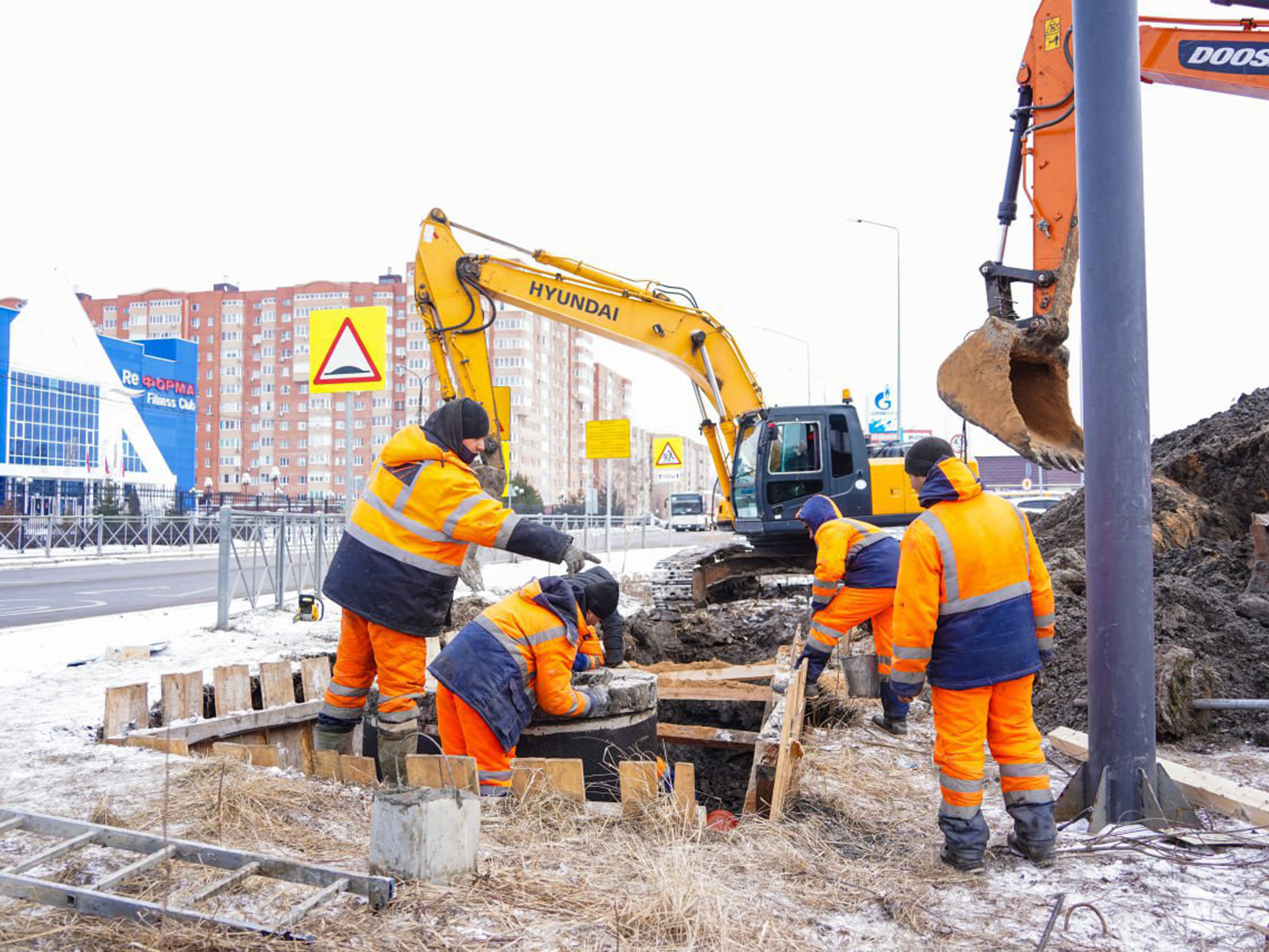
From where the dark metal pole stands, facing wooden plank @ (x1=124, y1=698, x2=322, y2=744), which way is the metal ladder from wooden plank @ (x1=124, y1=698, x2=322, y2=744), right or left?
left

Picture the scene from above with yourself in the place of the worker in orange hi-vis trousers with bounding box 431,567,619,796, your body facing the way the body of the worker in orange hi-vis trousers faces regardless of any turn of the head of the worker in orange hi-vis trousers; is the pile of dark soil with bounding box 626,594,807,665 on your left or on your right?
on your left

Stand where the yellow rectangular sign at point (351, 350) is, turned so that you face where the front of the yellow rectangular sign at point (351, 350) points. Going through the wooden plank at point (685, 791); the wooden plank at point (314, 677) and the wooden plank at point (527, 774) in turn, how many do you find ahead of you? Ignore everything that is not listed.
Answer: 3

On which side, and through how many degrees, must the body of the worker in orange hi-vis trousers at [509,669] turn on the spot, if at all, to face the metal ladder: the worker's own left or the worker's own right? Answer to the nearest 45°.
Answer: approximately 135° to the worker's own right

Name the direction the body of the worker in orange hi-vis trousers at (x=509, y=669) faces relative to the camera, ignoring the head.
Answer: to the viewer's right

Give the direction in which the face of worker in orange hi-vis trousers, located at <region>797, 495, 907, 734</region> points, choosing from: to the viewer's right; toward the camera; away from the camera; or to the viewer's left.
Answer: to the viewer's left

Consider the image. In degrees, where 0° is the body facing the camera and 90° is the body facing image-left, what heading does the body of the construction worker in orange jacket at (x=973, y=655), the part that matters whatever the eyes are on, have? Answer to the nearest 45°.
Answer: approximately 135°

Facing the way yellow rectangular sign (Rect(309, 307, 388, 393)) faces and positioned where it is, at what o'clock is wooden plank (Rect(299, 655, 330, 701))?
The wooden plank is roughly at 12 o'clock from the yellow rectangular sign.

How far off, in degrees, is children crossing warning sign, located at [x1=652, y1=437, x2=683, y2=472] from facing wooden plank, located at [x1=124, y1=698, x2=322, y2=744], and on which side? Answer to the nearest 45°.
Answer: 0° — it already faces it

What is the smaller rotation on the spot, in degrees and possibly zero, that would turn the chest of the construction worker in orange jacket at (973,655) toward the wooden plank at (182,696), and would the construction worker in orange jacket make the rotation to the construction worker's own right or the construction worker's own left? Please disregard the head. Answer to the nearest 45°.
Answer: approximately 45° to the construction worker's own left

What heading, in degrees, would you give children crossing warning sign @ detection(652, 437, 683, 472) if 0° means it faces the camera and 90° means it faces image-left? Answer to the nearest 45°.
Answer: approximately 0°

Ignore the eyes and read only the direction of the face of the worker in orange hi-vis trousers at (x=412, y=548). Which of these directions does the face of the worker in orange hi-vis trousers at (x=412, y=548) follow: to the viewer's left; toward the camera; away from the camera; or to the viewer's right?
to the viewer's right
